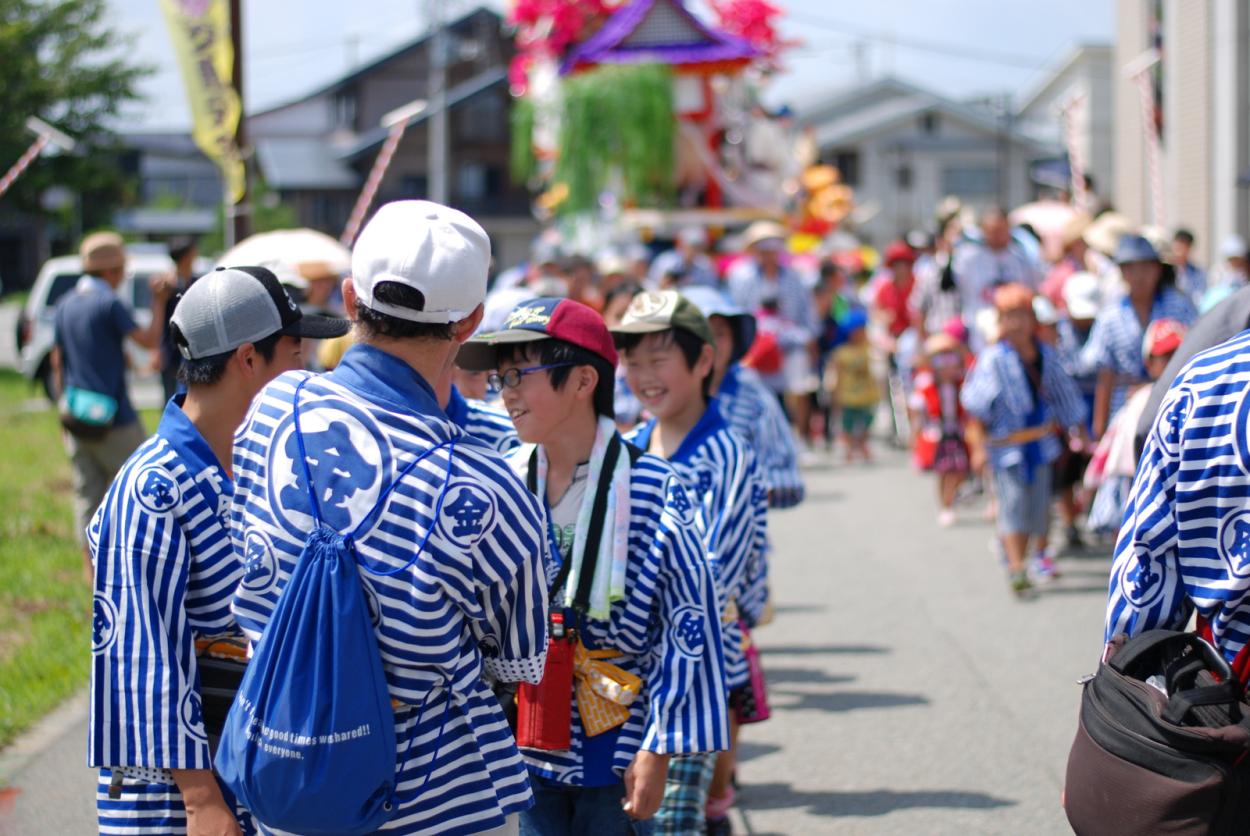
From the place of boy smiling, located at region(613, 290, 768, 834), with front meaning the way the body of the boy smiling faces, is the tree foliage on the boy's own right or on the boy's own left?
on the boy's own right

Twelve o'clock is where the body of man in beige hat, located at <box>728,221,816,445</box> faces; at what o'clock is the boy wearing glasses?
The boy wearing glasses is roughly at 12 o'clock from the man in beige hat.

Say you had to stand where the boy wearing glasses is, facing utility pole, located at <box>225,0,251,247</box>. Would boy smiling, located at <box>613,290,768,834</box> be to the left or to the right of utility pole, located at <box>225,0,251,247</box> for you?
right

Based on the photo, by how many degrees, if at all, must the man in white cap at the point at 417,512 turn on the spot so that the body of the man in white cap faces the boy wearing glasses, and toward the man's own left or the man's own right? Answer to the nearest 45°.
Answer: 0° — they already face them

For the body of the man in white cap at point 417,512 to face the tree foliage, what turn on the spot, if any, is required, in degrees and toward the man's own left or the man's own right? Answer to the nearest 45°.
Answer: approximately 45° to the man's own left

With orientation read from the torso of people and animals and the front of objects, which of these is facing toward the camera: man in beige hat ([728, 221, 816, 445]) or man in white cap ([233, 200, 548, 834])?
man in beige hat ([728, 221, 816, 445])

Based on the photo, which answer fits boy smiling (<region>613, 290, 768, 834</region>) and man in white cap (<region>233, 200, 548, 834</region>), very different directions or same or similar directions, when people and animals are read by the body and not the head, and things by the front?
very different directions

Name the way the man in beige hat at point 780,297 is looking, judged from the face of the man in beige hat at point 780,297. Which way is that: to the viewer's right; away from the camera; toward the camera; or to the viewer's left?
toward the camera

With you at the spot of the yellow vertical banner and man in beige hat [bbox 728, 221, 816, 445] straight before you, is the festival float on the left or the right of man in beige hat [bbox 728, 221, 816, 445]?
left

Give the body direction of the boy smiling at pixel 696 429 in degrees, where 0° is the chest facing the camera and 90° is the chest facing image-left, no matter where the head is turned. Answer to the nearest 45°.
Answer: approximately 45°

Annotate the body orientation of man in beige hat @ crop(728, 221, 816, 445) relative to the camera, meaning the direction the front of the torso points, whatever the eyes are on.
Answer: toward the camera

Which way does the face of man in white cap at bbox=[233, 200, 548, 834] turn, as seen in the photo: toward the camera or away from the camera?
away from the camera

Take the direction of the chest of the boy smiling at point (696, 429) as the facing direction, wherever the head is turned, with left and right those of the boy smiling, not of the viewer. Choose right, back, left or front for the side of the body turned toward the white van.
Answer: right

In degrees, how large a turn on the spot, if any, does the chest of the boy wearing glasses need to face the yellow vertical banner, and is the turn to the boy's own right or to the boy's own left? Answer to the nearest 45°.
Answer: approximately 135° to the boy's own right

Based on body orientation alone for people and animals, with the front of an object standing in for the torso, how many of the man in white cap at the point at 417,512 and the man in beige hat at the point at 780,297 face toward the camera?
1

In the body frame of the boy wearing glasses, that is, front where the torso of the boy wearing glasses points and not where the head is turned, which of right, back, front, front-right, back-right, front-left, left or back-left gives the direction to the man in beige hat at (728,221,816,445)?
back-right

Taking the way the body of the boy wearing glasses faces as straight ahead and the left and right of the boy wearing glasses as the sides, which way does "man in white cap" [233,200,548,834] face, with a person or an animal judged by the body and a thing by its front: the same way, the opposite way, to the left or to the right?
the opposite way
